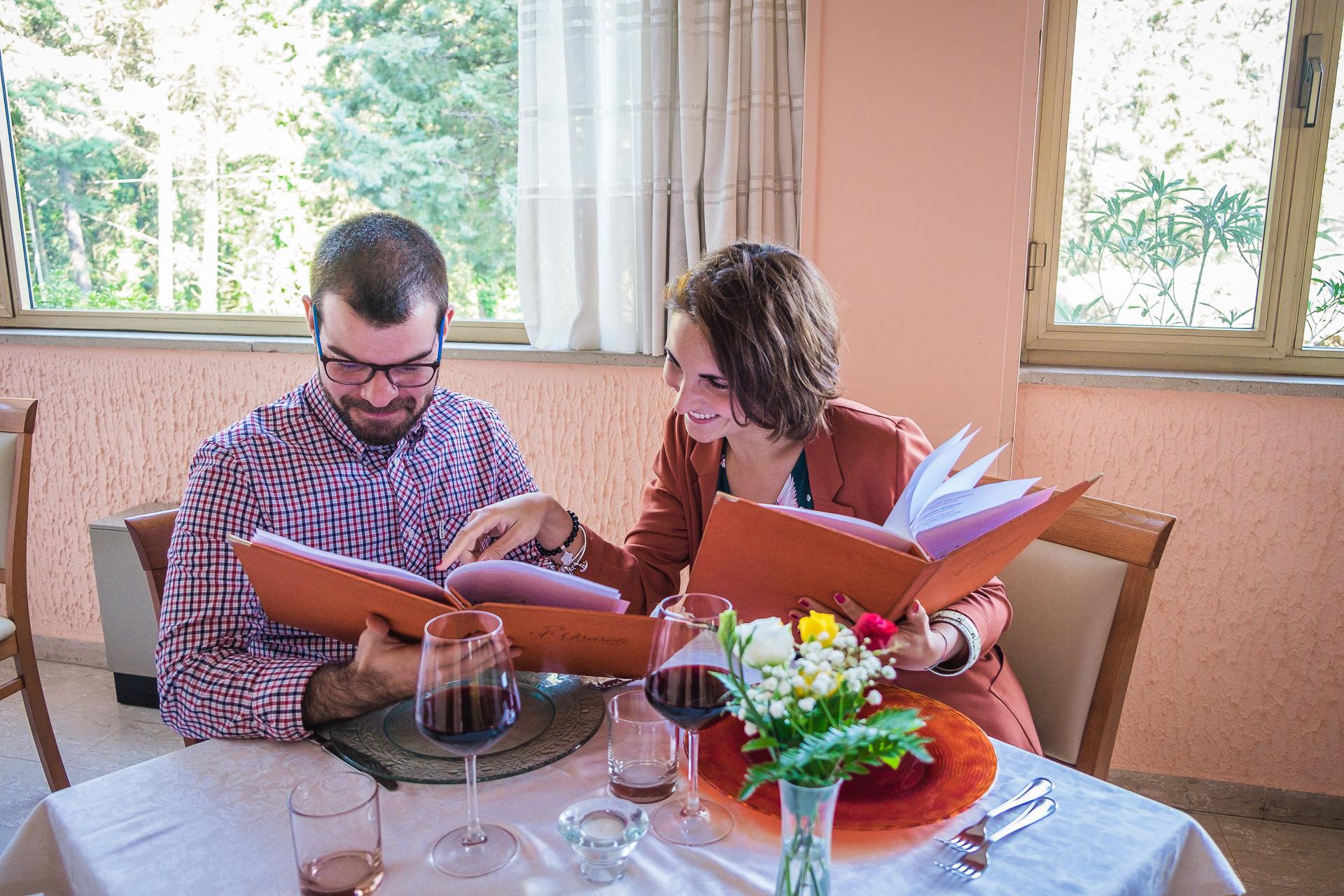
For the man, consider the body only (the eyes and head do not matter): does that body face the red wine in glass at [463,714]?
yes

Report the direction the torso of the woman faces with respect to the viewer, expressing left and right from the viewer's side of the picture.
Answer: facing the viewer and to the left of the viewer

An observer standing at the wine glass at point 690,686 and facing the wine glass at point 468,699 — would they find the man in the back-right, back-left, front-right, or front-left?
front-right

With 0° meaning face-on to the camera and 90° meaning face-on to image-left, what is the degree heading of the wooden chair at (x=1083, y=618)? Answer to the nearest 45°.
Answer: approximately 45°

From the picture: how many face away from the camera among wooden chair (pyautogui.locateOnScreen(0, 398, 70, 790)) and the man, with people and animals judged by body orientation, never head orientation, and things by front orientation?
0

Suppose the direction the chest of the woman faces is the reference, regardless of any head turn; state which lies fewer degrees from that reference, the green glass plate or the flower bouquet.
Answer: the green glass plate

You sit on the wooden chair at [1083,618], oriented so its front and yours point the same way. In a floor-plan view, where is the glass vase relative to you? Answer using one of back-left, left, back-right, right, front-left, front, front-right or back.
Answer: front-left

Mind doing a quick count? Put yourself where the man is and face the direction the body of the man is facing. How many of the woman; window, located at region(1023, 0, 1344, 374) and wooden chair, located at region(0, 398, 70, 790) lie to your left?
2

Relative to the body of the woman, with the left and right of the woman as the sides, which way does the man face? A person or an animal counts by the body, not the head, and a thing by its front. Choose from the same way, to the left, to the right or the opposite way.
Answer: to the left

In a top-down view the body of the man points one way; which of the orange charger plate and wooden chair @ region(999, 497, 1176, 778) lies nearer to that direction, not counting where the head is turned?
the orange charger plate

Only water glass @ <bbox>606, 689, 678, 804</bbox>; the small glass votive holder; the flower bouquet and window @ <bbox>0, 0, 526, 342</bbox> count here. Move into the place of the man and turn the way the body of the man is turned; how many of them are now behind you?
1

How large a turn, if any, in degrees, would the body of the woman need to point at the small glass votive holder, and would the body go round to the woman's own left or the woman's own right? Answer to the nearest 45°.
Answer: approximately 45° to the woman's own left

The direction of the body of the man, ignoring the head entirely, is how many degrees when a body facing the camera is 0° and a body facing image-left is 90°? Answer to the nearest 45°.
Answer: approximately 0°

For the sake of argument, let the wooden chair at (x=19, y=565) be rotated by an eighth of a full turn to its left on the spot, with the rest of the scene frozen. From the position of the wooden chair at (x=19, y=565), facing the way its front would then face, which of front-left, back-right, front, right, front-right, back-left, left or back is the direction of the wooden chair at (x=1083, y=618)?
front-left
